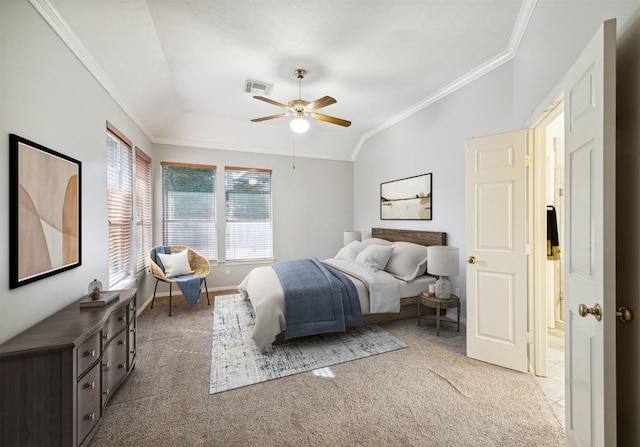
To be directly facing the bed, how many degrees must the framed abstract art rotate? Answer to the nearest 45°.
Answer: approximately 45° to its left

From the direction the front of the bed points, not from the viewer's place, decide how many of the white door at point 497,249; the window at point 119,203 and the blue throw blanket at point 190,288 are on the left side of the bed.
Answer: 1

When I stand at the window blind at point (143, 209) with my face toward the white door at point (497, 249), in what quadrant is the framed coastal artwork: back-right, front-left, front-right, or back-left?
front-left

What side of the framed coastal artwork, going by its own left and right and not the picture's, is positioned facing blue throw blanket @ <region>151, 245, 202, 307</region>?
front

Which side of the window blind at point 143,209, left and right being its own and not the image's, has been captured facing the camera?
right

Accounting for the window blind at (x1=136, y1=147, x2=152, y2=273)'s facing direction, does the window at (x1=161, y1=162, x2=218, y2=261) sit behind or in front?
in front

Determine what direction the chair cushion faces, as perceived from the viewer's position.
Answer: facing the viewer

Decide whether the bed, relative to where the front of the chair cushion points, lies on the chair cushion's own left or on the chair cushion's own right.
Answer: on the chair cushion's own left

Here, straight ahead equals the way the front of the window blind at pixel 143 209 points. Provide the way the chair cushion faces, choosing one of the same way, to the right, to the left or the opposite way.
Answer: to the right

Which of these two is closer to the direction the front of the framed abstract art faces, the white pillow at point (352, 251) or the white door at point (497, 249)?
the white door

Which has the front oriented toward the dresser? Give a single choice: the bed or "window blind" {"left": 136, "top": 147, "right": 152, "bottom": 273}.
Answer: the bed

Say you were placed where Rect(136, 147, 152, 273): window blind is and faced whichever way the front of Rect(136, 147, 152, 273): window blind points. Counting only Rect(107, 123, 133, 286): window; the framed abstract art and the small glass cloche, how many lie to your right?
3

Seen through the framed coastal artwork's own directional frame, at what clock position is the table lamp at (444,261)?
The table lamp is roughly at 10 o'clock from the framed coastal artwork.

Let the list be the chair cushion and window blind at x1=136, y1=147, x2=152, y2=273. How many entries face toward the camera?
1

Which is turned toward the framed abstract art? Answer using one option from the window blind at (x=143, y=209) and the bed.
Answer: the bed

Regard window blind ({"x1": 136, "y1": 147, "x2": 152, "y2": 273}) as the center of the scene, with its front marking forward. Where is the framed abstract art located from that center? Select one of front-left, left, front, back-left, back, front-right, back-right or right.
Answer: right

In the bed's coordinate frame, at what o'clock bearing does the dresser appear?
The dresser is roughly at 12 o'clock from the bed.

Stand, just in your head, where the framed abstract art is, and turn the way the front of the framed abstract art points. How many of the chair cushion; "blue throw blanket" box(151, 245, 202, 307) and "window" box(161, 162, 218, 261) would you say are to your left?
3
